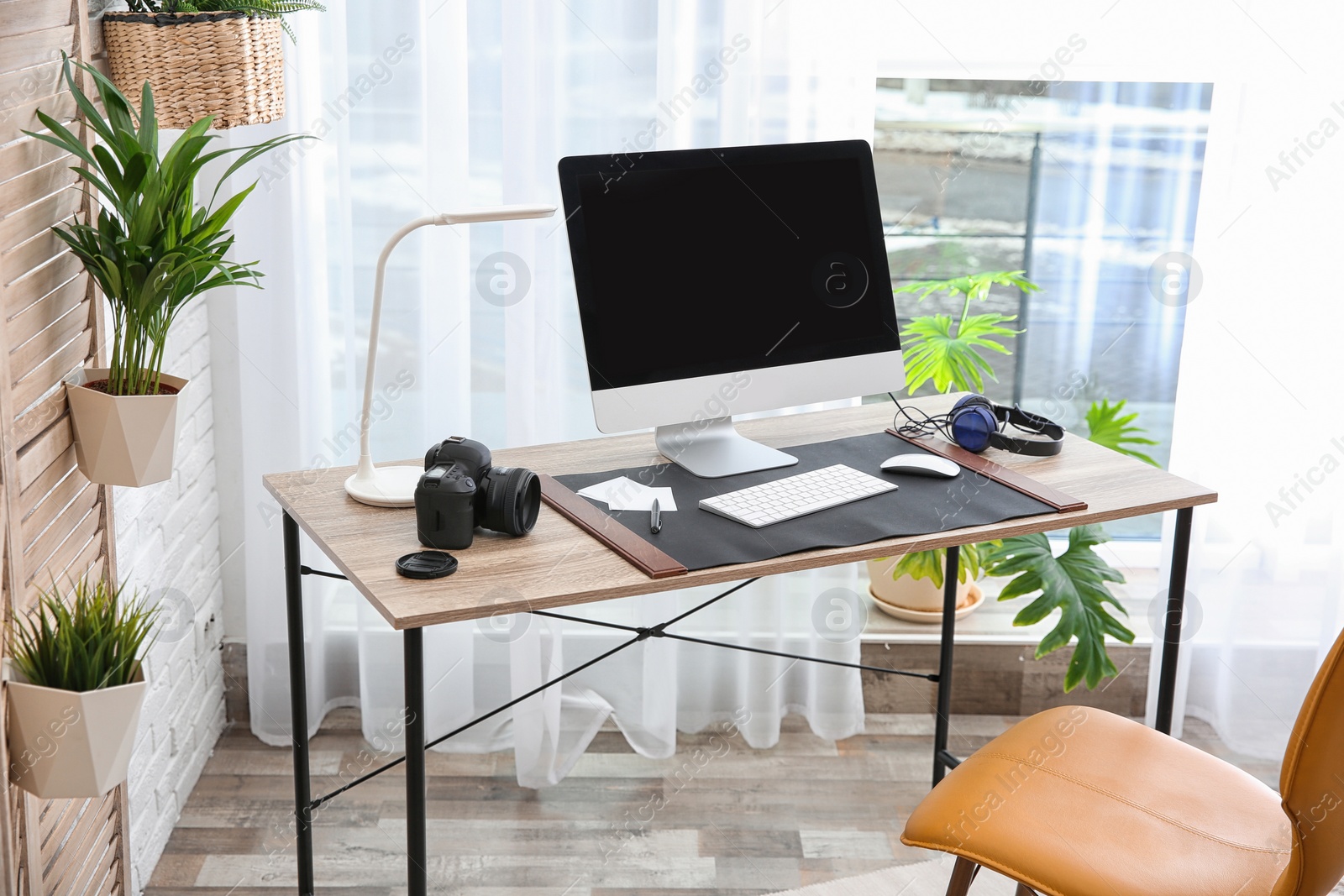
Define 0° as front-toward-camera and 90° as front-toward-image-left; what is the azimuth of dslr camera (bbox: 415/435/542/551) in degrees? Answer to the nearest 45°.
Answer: approximately 270°

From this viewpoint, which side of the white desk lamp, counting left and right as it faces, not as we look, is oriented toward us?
right

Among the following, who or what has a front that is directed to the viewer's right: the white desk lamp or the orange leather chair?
the white desk lamp

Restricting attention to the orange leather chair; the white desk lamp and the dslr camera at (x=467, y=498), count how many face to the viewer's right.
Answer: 2

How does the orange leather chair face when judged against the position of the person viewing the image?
facing away from the viewer and to the left of the viewer

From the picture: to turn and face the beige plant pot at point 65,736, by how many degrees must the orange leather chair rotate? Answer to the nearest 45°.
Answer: approximately 45° to its left

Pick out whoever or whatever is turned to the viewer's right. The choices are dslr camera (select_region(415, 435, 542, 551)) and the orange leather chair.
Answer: the dslr camera
